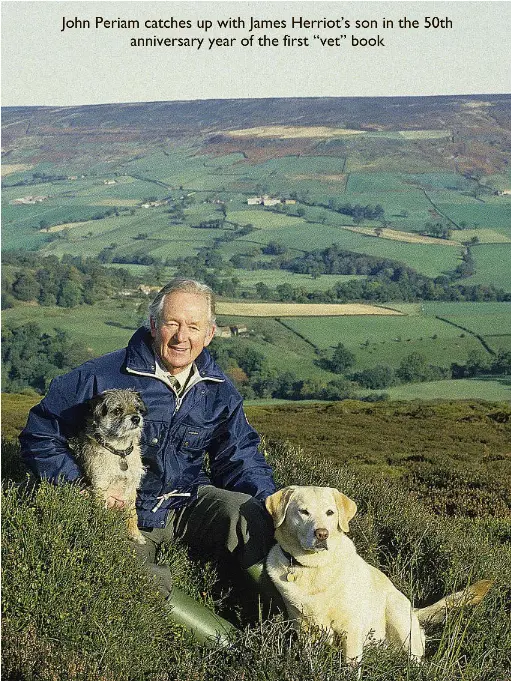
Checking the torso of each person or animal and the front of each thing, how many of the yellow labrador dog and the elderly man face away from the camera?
0

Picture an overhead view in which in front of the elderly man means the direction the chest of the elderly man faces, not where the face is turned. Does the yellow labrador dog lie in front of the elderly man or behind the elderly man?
in front

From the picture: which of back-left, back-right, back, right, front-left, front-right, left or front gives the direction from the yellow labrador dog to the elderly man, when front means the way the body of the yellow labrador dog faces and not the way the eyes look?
right

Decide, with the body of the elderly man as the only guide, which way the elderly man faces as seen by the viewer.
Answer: toward the camera

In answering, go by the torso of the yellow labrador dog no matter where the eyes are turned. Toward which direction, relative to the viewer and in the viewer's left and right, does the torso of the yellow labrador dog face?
facing the viewer and to the left of the viewer
